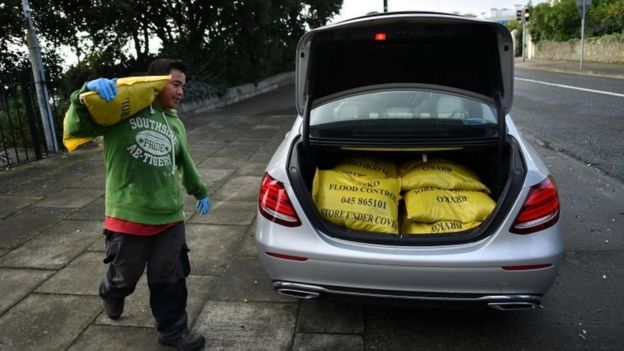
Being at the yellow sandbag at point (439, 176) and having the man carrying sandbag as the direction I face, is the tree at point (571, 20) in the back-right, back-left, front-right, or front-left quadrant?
back-right

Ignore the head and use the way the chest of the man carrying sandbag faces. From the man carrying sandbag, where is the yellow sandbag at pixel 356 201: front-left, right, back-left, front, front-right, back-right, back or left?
front-left

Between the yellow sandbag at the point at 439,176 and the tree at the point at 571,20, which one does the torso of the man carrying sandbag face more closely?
the yellow sandbag

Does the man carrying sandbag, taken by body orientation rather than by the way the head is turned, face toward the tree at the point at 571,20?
no

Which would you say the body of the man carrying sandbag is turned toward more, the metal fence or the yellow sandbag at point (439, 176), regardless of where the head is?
the yellow sandbag

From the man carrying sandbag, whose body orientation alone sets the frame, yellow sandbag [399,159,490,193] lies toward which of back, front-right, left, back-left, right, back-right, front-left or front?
front-left

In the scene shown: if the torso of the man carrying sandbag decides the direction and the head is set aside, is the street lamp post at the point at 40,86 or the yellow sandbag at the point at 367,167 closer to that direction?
the yellow sandbag

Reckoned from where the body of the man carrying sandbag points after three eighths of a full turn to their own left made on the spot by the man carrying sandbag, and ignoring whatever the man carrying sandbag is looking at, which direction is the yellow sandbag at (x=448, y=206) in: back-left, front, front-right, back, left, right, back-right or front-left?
right

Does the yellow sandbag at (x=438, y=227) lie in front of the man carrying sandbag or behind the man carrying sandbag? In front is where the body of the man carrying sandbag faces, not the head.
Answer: in front

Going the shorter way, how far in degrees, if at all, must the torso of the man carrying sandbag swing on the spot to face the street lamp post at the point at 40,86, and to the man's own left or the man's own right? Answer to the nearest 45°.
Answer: approximately 135° to the man's own left

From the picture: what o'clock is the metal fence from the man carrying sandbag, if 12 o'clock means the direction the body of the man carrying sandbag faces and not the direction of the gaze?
The metal fence is roughly at 7 o'clock from the man carrying sandbag.

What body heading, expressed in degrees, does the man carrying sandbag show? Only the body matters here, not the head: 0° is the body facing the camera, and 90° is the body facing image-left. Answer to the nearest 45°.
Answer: approximately 315°
